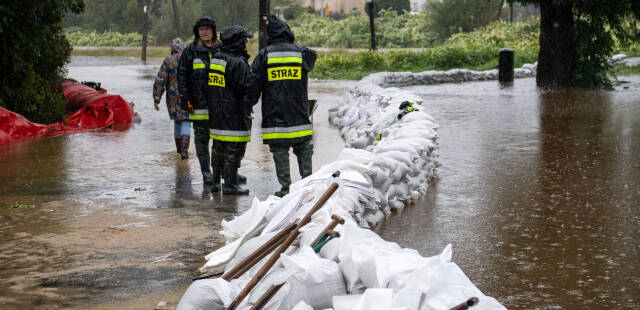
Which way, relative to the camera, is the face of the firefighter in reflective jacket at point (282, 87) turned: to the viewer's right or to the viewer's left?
to the viewer's left

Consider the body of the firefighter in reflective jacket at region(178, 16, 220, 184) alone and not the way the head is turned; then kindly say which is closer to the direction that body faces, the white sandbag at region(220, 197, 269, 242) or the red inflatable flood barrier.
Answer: the white sandbag

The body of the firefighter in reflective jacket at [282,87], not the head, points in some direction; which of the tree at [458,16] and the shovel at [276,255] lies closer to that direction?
the tree

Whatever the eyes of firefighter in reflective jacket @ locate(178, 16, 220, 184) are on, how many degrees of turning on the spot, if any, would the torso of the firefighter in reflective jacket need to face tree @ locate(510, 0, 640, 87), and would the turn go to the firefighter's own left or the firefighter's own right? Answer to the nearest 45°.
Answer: approximately 90° to the firefighter's own left

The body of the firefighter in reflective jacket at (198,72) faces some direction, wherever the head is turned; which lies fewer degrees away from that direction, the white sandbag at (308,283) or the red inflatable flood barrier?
the white sandbag

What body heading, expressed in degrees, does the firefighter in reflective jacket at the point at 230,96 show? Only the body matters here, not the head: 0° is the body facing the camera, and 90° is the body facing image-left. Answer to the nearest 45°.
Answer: approximately 225°

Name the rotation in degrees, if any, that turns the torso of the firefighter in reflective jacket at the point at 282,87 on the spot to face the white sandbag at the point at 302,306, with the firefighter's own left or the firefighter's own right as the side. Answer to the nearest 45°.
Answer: approximately 180°

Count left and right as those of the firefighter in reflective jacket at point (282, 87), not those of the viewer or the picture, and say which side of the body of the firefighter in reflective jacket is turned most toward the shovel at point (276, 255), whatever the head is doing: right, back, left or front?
back

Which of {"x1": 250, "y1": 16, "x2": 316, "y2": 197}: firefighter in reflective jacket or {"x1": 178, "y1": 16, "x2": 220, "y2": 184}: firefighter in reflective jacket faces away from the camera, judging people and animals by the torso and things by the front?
{"x1": 250, "y1": 16, "x2": 316, "y2": 197}: firefighter in reflective jacket

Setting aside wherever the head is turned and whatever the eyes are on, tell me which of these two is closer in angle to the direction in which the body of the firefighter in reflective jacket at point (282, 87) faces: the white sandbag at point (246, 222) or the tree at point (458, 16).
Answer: the tree

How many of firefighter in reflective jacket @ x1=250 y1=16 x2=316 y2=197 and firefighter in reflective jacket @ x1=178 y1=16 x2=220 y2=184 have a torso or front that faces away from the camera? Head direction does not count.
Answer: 1

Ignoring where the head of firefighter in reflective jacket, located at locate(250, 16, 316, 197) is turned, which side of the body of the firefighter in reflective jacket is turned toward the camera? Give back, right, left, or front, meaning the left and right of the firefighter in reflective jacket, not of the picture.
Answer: back
